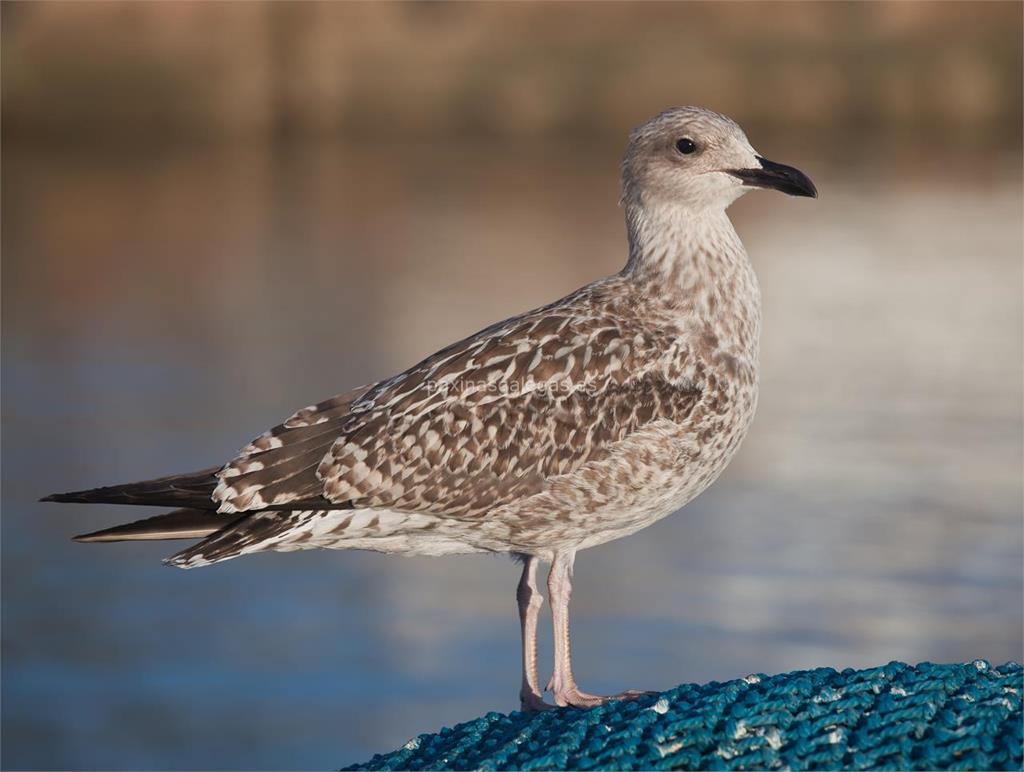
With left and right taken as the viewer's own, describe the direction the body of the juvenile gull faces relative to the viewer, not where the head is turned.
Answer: facing to the right of the viewer
